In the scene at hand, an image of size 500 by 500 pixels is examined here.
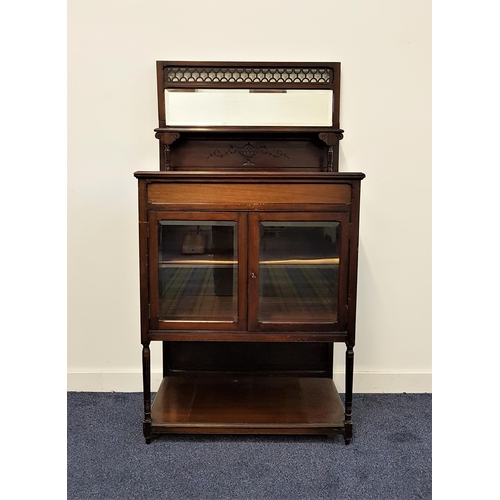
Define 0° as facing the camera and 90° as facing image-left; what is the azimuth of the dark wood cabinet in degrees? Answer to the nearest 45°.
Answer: approximately 0°
